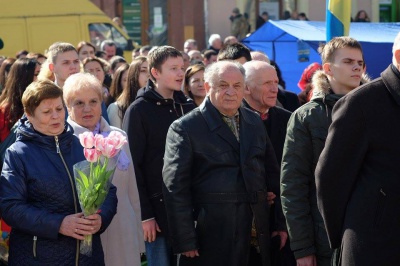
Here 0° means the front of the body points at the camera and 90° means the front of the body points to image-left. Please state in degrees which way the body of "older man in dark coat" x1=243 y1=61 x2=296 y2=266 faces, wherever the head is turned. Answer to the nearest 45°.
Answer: approximately 315°

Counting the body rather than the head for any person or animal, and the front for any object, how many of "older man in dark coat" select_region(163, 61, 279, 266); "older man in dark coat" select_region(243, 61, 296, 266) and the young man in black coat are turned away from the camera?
0

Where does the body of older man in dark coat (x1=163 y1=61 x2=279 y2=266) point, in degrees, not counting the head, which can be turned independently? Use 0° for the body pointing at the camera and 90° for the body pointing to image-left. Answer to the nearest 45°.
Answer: approximately 315°

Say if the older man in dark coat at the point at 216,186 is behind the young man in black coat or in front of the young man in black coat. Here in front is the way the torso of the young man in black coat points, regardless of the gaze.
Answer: in front

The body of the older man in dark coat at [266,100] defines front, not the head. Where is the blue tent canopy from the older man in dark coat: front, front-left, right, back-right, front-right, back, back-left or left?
back-left

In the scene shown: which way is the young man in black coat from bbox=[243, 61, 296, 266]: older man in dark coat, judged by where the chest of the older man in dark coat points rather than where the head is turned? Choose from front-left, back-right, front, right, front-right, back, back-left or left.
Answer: back-right

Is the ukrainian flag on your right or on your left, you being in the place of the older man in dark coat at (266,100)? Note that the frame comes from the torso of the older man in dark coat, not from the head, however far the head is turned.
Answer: on your left

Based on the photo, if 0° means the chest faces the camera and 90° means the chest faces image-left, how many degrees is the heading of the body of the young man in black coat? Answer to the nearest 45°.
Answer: approximately 315°
